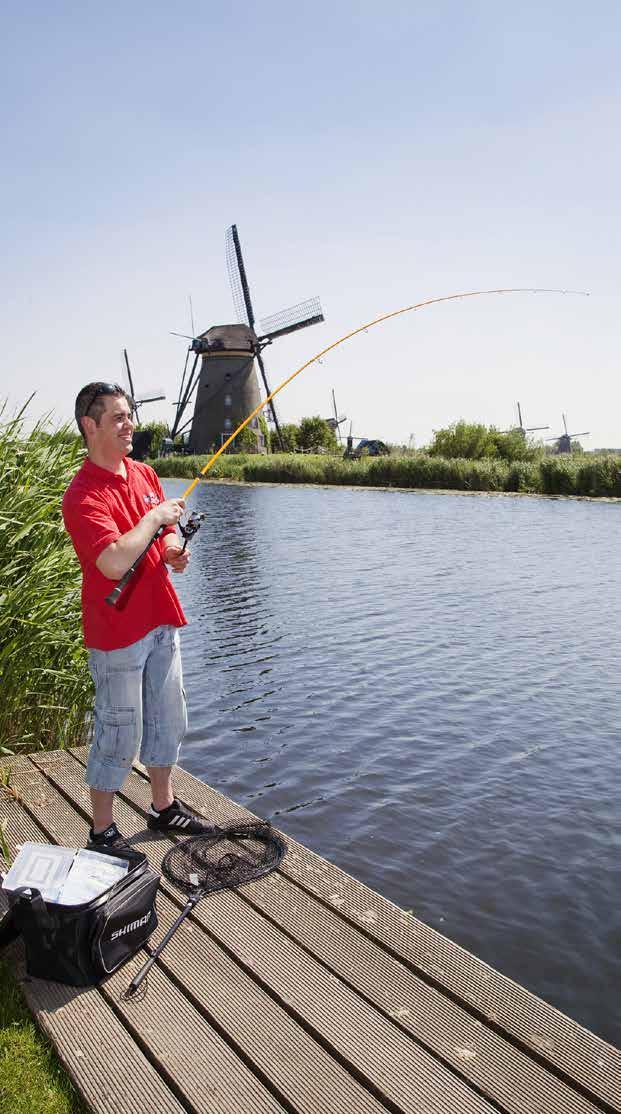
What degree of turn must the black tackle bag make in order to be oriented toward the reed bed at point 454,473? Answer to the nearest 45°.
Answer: approximately 90° to its left

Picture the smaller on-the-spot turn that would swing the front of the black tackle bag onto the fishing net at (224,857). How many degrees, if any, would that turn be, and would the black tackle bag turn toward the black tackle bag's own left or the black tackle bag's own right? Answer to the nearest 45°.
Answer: approximately 90° to the black tackle bag's own left

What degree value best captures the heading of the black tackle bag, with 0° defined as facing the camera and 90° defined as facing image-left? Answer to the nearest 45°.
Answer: approximately 315°

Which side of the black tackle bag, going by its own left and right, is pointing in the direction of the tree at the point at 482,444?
left
